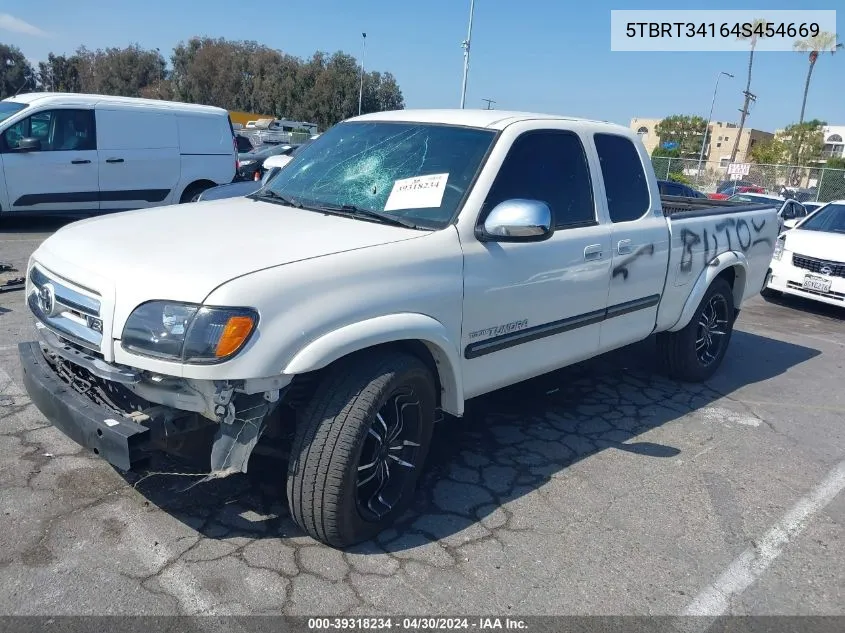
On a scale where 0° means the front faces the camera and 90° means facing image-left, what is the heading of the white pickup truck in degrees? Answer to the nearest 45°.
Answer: approximately 45°

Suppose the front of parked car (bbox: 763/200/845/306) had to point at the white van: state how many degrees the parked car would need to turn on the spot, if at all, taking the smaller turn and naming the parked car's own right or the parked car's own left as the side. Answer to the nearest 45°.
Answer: approximately 45° to the parked car's own right

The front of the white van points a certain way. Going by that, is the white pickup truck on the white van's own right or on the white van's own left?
on the white van's own left

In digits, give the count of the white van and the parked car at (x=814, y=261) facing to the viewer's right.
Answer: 0

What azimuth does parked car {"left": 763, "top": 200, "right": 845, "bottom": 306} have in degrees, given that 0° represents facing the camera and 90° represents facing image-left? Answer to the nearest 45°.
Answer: approximately 45°

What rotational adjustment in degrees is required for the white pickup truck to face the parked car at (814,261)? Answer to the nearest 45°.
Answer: approximately 180°

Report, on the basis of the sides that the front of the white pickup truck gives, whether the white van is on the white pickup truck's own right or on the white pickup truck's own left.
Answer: on the white pickup truck's own right

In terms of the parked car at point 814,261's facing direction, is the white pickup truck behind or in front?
in front

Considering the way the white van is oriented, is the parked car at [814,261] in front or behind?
behind

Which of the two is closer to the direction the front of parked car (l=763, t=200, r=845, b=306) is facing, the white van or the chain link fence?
the white van

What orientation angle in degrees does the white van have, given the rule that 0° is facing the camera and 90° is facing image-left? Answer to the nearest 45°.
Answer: approximately 90°

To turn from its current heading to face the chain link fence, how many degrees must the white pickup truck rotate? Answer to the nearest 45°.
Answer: approximately 180°

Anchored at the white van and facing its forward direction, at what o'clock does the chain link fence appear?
The chain link fence is roughly at 5 o'clock from the white van.

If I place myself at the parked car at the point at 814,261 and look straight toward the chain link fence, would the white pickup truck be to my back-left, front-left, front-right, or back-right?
back-left

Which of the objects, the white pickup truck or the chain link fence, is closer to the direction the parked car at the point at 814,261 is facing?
the white pickup truck
